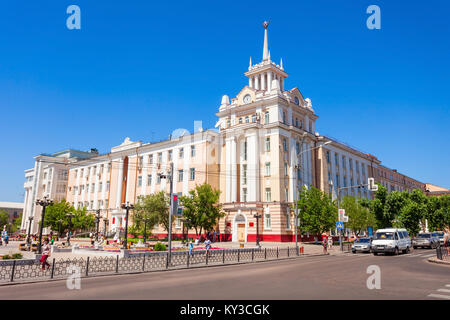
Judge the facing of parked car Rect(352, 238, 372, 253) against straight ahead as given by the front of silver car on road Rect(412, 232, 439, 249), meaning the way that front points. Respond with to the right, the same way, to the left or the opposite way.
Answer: the same way

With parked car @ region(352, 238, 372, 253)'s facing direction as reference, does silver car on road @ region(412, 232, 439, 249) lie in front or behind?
behind

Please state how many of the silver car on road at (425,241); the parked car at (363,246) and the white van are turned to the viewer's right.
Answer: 0

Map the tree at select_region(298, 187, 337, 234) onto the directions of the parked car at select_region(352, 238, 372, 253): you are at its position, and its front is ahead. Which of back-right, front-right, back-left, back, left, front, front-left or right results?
right

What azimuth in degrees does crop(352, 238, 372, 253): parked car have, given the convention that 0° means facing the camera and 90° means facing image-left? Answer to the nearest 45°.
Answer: approximately 45°

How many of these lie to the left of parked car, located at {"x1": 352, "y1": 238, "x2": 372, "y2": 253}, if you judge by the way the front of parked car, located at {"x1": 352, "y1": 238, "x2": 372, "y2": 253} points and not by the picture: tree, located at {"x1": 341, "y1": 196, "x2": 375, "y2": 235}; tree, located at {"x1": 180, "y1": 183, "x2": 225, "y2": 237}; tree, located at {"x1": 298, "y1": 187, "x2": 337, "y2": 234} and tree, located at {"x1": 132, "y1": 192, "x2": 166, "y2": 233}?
0

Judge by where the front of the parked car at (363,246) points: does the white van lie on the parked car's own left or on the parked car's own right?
on the parked car's own left

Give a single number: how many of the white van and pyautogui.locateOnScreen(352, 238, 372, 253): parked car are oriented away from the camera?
0

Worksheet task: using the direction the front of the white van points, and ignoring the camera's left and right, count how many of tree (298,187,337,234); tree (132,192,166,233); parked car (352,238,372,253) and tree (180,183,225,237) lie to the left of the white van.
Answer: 0

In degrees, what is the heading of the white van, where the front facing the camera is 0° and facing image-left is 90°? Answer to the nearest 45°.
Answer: approximately 45°

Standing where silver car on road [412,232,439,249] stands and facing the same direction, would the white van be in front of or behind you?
in front

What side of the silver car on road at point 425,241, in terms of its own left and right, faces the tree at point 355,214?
right

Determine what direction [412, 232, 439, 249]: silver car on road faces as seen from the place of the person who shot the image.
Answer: facing the viewer and to the left of the viewer

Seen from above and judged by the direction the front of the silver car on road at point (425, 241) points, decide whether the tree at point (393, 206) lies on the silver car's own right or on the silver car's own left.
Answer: on the silver car's own right

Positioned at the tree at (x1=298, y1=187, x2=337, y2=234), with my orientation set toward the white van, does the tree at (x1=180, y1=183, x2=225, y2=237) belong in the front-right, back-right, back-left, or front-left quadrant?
back-right
